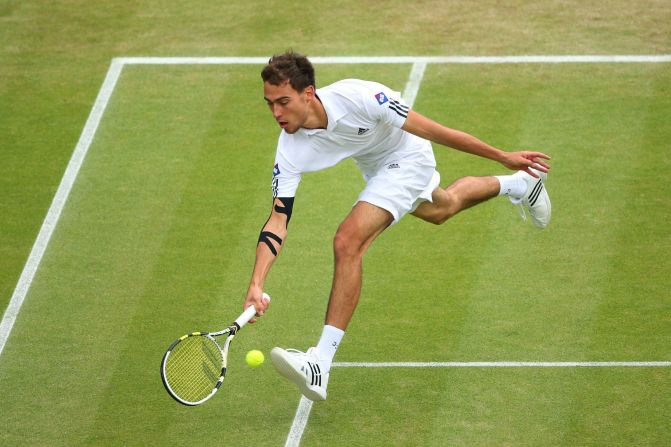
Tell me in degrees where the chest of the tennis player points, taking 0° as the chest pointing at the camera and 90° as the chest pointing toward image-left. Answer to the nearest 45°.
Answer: approximately 45°

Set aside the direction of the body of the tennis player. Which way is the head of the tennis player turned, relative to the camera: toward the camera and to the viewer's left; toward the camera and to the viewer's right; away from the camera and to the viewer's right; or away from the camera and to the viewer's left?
toward the camera and to the viewer's left
